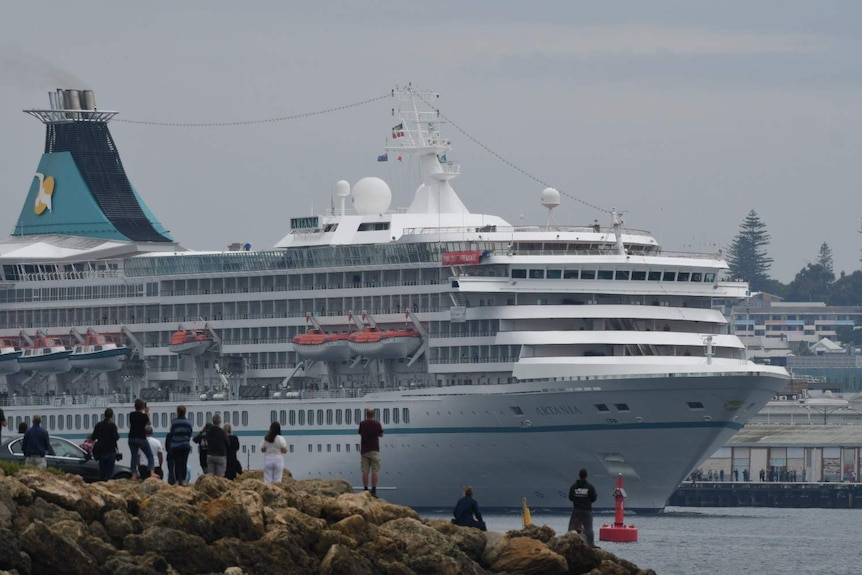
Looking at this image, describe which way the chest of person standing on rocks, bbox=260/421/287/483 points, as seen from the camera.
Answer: away from the camera

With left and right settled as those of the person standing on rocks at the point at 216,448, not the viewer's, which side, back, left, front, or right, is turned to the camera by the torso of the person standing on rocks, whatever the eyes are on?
back

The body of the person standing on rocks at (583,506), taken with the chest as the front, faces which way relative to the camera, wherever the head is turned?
away from the camera

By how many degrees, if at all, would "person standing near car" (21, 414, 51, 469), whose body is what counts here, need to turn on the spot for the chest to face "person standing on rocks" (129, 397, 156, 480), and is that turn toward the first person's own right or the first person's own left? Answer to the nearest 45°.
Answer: approximately 90° to the first person's own right

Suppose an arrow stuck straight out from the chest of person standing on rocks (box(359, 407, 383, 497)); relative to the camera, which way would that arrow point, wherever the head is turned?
away from the camera

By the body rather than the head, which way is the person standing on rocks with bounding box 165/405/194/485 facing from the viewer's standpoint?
away from the camera

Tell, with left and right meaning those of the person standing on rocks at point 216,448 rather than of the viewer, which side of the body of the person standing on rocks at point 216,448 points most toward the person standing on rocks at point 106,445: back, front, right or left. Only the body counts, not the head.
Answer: left

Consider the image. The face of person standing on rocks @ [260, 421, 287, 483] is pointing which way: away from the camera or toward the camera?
away from the camera

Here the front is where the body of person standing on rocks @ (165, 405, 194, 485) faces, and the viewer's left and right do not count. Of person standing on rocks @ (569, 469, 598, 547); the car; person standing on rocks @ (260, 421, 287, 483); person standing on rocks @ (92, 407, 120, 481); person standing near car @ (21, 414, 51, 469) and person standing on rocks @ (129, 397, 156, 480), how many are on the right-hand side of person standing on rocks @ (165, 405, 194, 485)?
2

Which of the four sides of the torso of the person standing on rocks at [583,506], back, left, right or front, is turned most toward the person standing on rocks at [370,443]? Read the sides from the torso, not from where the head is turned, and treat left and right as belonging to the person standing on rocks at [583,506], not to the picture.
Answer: left
